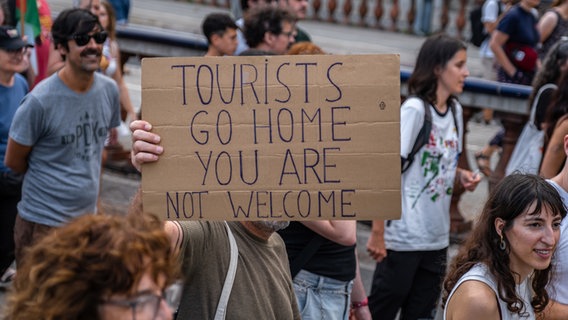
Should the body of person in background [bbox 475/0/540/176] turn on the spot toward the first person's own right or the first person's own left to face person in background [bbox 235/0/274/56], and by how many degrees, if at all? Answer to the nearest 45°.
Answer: approximately 90° to the first person's own right

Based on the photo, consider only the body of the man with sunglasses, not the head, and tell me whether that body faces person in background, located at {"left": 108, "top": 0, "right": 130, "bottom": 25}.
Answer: no

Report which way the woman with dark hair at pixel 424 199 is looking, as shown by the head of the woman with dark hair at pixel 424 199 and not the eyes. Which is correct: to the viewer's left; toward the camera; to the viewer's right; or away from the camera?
to the viewer's right

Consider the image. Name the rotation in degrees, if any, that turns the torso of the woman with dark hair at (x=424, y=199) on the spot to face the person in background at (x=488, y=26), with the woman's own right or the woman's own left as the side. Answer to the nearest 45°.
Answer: approximately 135° to the woman's own left

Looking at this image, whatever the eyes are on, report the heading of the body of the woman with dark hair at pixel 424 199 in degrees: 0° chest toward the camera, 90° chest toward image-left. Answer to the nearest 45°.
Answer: approximately 315°

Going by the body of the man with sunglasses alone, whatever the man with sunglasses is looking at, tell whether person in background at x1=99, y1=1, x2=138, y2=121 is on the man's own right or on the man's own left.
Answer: on the man's own left

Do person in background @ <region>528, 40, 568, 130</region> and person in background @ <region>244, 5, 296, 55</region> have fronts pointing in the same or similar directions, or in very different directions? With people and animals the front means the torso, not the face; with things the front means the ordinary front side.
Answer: same or similar directions

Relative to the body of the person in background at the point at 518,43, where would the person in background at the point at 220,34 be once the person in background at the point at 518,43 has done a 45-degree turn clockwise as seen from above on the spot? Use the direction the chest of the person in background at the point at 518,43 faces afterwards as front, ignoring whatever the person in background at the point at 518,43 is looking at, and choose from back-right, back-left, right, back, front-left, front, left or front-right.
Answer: front-right

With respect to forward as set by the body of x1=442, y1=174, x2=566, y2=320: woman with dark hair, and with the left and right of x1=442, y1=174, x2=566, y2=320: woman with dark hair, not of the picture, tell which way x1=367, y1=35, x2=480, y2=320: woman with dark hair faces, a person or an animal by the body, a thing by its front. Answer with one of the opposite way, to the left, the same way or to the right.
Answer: the same way
